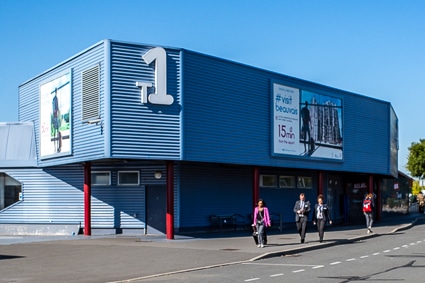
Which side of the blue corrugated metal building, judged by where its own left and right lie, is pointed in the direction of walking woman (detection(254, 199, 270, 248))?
front

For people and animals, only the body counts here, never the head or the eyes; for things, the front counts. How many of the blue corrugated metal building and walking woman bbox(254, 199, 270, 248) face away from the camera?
0

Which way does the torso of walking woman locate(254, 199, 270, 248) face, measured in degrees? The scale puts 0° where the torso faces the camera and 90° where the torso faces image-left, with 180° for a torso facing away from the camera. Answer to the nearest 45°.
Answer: approximately 0°
